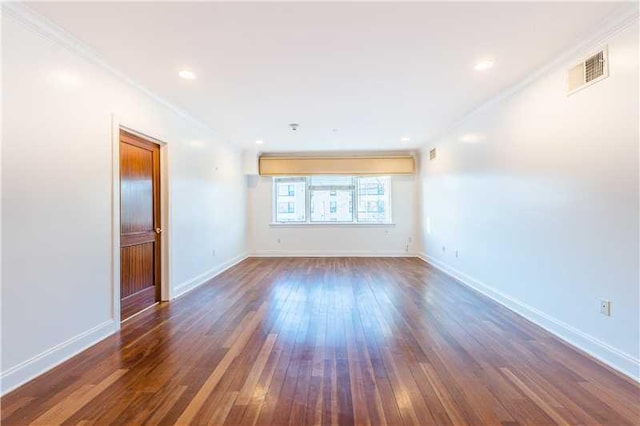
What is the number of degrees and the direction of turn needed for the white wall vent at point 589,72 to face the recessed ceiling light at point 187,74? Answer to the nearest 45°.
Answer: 0° — it already faces it

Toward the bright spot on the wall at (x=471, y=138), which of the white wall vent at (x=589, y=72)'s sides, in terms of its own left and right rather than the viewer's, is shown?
right

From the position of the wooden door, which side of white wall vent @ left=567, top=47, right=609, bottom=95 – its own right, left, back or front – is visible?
front

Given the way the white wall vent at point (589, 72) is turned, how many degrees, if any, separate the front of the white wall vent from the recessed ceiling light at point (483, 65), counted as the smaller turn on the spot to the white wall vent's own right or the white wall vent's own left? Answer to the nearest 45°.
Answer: approximately 45° to the white wall vent's own right

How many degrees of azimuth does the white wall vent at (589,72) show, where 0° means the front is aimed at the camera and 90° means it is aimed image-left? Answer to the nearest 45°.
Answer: approximately 45°

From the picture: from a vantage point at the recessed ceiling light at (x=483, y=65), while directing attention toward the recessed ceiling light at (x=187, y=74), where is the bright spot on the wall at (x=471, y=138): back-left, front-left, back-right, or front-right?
back-right
